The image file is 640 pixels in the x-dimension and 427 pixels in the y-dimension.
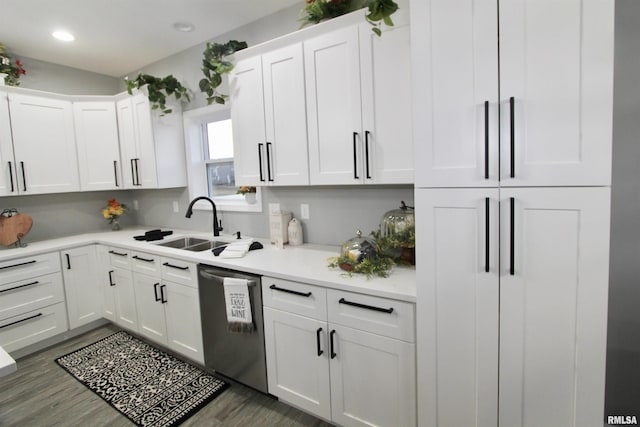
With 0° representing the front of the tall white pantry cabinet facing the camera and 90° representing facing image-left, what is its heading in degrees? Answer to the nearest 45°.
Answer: approximately 0°

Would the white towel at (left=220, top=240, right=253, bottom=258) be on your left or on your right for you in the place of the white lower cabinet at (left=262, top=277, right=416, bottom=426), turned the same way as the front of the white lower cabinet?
on your right

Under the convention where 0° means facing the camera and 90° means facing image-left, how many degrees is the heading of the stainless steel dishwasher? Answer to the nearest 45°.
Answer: approximately 45°

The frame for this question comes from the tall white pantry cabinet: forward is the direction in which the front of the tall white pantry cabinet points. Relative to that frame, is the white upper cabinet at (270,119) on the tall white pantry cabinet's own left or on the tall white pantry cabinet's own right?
on the tall white pantry cabinet's own right

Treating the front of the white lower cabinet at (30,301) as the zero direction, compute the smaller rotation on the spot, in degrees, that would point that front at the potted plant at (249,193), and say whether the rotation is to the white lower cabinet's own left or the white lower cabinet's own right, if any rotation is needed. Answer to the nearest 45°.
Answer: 0° — it already faces it

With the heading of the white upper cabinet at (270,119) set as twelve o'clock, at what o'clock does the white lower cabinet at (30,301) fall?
The white lower cabinet is roughly at 2 o'clock from the white upper cabinet.

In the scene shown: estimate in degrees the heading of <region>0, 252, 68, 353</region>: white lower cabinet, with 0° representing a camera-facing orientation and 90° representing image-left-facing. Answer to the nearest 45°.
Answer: approximately 315°

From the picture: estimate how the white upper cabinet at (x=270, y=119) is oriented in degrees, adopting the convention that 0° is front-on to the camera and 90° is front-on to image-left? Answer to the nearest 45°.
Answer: approximately 45°

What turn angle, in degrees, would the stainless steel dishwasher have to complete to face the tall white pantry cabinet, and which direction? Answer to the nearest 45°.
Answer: approximately 90° to its left

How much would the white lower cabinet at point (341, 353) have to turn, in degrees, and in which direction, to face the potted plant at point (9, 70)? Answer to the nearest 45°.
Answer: approximately 90° to its right

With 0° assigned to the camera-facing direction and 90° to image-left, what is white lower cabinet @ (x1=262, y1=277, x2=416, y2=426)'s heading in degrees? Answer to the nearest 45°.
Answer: approximately 45°
